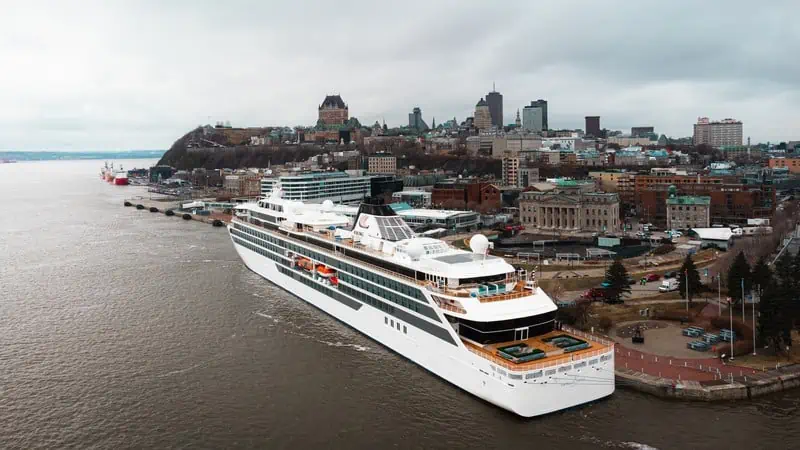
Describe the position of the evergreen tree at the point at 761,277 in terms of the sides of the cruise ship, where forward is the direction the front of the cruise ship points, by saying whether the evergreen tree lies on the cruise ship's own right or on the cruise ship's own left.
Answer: on the cruise ship's own right

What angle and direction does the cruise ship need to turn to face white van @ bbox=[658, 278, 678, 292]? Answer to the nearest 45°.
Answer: approximately 90° to its right

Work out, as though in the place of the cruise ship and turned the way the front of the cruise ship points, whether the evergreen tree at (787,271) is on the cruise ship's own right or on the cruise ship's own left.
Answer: on the cruise ship's own right

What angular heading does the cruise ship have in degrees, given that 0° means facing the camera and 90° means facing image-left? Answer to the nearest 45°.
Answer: approximately 135°

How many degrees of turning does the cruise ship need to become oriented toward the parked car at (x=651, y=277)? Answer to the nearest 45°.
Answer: approximately 90° to its right

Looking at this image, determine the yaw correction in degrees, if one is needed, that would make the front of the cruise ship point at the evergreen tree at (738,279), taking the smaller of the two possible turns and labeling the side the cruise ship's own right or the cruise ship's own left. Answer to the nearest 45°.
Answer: approximately 90° to the cruise ship's own right

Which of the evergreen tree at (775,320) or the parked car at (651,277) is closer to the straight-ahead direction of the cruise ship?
the parked car

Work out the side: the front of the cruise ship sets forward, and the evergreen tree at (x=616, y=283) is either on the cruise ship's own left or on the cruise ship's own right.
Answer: on the cruise ship's own right

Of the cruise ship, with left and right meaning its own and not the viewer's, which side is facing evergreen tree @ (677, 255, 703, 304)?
right
